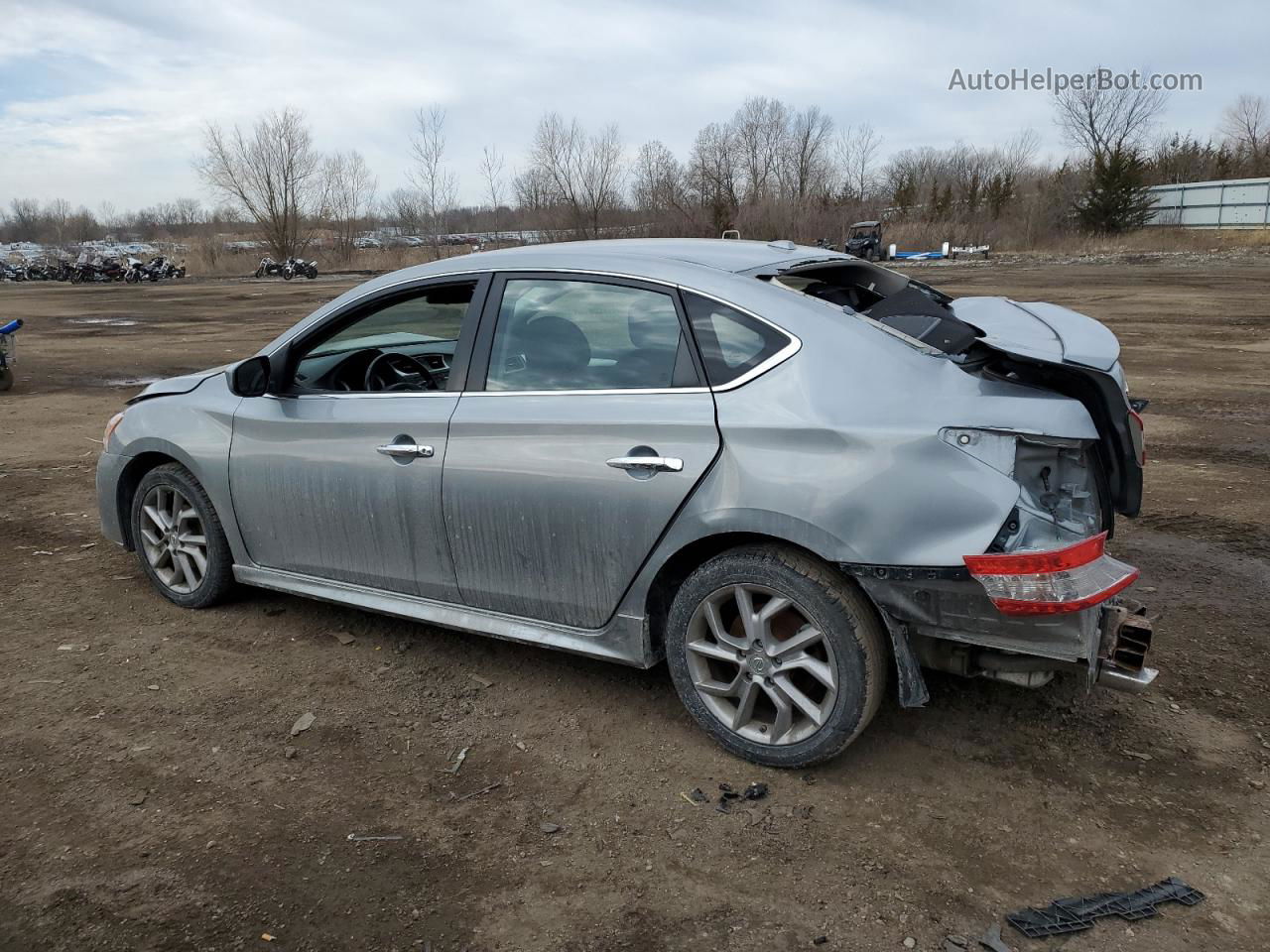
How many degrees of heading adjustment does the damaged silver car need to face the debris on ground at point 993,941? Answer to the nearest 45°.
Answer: approximately 180°

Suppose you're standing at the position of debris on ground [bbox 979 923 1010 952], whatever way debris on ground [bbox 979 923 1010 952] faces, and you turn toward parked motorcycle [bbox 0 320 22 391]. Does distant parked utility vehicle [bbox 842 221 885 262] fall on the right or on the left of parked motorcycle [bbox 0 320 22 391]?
right

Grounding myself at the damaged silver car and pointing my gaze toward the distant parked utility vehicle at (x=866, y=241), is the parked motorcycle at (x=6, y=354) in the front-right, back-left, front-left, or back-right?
front-left

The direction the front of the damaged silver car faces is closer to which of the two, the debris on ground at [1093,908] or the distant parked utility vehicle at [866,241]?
the distant parked utility vehicle

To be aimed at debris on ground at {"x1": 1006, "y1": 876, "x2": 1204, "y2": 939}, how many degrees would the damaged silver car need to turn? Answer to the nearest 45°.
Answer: approximately 180°

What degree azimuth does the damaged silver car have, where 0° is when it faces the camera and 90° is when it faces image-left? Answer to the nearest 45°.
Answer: approximately 135°

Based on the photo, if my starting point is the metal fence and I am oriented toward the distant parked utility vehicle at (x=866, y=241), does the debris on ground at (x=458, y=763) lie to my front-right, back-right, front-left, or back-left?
front-left

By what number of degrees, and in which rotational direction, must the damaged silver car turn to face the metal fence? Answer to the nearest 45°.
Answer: approximately 90° to its right

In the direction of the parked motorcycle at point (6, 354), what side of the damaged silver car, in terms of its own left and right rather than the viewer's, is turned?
front
